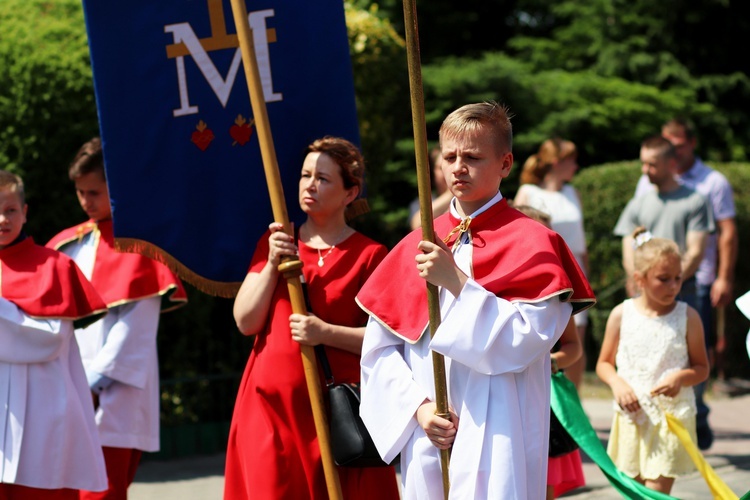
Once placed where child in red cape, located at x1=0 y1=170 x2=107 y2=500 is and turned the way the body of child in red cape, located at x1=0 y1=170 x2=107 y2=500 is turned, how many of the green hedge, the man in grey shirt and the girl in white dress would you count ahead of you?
0

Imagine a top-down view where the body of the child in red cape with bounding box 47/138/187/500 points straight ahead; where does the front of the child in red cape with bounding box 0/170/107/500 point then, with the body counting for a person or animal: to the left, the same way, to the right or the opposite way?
the same way

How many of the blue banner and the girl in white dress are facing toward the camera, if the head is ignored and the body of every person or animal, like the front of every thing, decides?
2

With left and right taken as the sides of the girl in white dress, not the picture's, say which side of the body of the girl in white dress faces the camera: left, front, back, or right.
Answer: front

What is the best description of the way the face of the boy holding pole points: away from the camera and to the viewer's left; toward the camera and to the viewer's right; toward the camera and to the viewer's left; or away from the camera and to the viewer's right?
toward the camera and to the viewer's left

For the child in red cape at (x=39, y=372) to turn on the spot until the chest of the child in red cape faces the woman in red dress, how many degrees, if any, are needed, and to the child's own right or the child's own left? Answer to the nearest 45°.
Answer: approximately 90° to the child's own left

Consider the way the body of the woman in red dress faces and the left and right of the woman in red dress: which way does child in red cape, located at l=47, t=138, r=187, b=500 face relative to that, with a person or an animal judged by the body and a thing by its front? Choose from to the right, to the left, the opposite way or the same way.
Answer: the same way

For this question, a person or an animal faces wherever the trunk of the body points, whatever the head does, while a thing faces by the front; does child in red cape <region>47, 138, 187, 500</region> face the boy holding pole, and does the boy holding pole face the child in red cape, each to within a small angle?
no

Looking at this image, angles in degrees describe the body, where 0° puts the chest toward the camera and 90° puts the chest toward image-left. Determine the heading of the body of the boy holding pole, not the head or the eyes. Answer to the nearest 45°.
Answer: approximately 45°

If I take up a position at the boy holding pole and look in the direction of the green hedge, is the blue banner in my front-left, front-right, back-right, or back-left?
front-left

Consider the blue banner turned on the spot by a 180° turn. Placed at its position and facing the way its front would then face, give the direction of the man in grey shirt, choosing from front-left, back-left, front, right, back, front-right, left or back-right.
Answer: front-right

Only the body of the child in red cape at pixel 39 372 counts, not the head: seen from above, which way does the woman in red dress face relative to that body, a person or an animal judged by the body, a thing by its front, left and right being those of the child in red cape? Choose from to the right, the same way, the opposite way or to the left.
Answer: the same way

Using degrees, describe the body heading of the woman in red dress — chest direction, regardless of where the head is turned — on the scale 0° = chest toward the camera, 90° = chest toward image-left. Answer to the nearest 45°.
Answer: approximately 45°

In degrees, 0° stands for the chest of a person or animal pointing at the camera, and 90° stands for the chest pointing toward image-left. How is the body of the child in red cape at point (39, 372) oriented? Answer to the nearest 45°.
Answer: approximately 45°

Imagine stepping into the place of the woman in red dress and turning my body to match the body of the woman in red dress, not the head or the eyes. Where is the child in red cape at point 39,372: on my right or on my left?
on my right

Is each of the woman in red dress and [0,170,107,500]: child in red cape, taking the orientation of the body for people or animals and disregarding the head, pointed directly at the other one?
no

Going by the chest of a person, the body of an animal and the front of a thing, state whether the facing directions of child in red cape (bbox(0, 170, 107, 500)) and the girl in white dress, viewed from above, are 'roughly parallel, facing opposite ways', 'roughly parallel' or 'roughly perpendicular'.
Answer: roughly parallel

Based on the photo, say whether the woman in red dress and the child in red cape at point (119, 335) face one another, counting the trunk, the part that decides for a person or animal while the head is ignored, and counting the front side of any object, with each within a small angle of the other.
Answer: no

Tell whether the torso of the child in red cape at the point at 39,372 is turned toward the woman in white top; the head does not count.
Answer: no

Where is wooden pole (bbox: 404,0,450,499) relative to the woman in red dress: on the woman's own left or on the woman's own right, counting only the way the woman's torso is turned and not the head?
on the woman's own left
